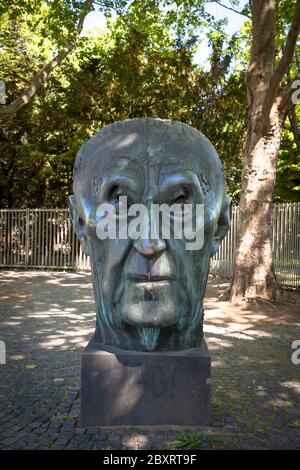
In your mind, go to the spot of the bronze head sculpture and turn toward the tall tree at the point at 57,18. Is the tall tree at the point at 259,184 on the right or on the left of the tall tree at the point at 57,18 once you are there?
right

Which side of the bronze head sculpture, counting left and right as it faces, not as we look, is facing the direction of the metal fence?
back

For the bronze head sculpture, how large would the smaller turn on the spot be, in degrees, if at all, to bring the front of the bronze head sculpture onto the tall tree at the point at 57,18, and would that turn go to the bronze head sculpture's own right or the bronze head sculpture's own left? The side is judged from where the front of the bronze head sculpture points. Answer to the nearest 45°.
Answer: approximately 180°

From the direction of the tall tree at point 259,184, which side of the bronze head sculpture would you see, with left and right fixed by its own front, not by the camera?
back

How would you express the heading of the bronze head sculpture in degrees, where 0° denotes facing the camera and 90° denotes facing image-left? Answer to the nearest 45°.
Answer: approximately 0°
